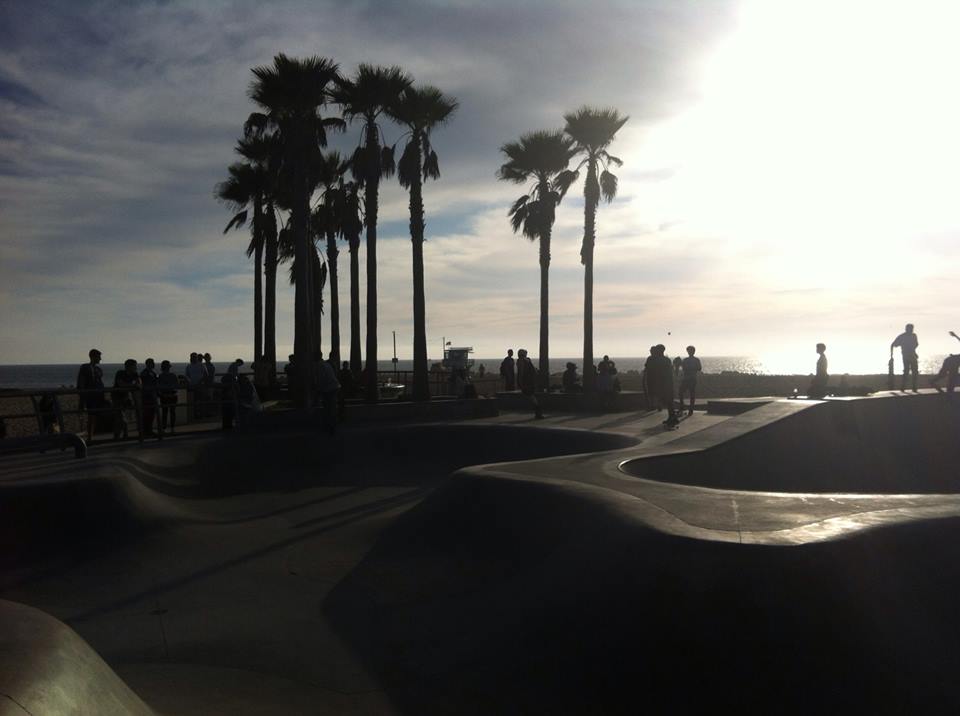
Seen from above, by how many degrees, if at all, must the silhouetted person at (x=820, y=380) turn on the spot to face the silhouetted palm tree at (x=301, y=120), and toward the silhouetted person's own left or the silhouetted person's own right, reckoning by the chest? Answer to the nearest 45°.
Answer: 0° — they already face it

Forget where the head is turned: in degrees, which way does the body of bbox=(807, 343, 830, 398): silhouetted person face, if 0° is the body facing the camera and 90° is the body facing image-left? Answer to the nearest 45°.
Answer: approximately 90°

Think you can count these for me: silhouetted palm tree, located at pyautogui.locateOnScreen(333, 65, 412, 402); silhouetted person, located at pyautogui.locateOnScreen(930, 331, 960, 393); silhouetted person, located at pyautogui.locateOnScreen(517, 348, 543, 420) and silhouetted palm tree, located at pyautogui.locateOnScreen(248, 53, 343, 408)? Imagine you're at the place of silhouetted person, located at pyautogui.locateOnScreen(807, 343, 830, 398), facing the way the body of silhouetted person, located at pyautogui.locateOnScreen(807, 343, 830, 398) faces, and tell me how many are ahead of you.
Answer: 3

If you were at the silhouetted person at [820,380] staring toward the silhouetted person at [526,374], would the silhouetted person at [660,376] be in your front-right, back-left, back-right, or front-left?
front-left

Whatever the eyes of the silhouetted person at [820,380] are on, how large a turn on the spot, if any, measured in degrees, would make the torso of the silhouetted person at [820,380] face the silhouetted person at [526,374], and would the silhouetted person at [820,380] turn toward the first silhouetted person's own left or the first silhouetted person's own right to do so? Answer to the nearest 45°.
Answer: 0° — they already face them
